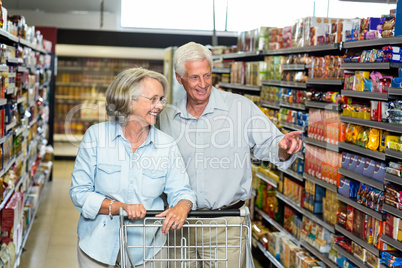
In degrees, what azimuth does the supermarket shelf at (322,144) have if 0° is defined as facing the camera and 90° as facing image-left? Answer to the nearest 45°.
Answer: approximately 45°

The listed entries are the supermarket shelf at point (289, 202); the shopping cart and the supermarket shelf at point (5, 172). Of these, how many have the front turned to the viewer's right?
1

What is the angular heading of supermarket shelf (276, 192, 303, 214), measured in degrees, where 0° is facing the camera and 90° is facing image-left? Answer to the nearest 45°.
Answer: approximately 45°

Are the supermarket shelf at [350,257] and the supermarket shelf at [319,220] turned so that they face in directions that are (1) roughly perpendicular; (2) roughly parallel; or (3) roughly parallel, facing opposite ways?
roughly parallel

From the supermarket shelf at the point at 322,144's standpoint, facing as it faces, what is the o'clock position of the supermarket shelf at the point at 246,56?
the supermarket shelf at the point at 246,56 is roughly at 4 o'clock from the supermarket shelf at the point at 322,144.

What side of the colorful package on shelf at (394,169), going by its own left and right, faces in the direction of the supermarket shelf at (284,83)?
right

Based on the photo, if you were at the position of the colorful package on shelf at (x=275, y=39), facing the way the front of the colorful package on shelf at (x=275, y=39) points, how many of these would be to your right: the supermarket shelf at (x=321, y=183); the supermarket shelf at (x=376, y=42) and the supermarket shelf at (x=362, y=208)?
0

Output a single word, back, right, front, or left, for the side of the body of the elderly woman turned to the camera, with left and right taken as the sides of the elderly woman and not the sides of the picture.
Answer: front

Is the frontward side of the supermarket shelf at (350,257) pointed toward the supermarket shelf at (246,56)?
no

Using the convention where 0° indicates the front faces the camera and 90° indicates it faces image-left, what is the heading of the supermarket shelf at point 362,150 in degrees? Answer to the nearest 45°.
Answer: approximately 45°

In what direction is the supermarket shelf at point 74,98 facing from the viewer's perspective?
toward the camera

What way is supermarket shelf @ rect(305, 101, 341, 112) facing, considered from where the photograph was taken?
facing the viewer and to the left of the viewer

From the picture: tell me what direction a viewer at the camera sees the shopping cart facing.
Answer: facing the viewer

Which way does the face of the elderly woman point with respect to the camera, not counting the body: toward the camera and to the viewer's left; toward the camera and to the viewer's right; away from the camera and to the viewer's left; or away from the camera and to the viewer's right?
toward the camera and to the viewer's right

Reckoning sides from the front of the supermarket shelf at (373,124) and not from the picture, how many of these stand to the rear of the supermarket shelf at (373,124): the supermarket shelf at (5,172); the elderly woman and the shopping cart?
0

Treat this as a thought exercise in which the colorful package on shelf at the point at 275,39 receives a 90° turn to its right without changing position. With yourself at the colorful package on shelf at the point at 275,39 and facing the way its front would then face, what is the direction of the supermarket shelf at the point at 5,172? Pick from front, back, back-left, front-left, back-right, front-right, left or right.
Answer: left

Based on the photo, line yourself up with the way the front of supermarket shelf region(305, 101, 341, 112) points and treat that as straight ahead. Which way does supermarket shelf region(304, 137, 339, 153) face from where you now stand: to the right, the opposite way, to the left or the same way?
the same way
